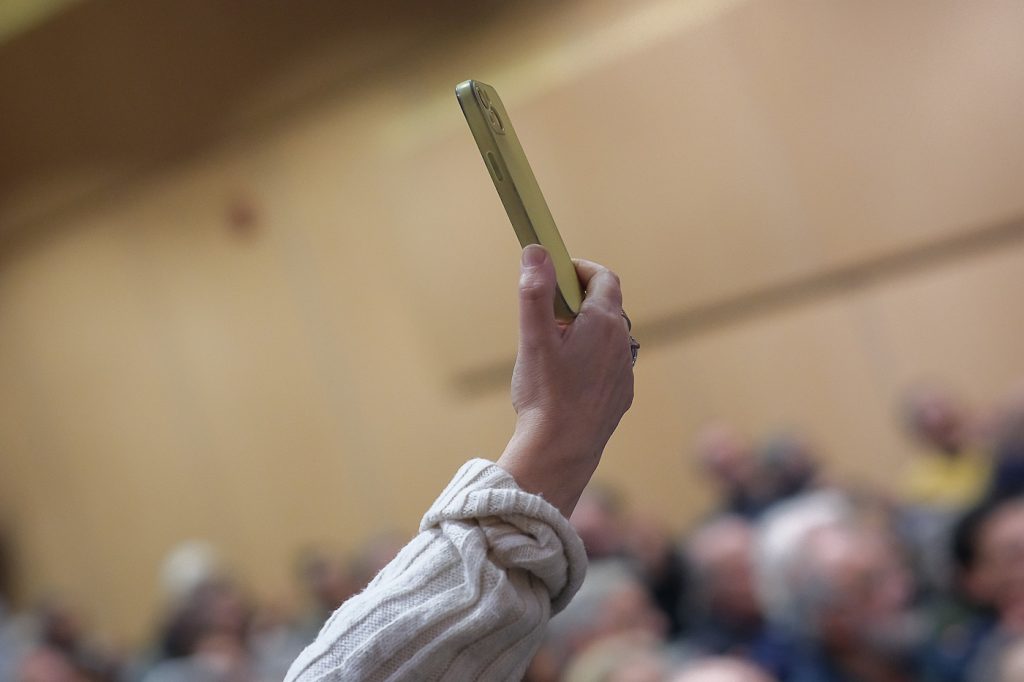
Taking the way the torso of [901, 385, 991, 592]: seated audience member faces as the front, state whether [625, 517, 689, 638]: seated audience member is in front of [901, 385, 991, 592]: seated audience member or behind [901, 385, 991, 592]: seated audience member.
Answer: in front

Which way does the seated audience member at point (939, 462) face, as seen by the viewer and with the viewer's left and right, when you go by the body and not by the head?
facing the viewer and to the left of the viewer

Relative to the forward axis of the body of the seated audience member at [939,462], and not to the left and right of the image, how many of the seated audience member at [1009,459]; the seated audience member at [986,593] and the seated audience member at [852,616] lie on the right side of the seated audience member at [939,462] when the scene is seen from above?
0

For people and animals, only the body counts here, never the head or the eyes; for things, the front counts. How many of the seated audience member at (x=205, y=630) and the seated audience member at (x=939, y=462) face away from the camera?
0

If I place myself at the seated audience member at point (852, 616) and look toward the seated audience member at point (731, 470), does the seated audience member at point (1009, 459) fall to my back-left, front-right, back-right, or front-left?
front-right

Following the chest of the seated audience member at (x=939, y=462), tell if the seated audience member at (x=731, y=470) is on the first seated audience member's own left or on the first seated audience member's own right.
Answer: on the first seated audience member's own right

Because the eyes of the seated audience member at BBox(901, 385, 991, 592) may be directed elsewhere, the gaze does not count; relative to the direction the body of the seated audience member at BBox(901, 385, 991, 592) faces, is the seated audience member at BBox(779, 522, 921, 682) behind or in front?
in front

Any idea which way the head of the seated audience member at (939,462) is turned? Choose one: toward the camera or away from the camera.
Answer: toward the camera

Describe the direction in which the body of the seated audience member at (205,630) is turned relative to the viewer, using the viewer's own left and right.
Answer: facing the viewer and to the right of the viewer
